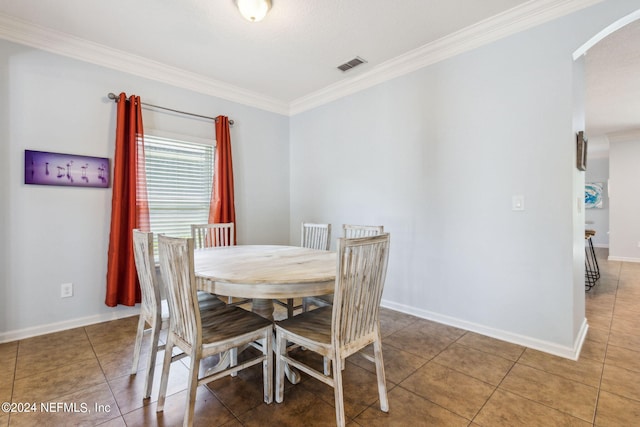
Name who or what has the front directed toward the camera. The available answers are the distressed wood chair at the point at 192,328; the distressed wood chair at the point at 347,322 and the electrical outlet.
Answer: the electrical outlet

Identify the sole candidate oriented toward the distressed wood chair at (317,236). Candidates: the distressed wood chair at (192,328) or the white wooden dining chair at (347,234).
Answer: the distressed wood chair at (192,328)

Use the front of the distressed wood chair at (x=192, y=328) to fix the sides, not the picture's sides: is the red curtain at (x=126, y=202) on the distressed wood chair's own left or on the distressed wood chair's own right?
on the distressed wood chair's own left

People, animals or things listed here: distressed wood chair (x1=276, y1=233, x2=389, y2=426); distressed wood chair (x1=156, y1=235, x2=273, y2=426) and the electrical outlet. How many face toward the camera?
1

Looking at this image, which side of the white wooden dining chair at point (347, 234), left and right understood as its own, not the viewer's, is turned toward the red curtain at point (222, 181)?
right

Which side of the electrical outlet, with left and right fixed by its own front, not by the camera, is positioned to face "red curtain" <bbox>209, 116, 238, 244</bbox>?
left

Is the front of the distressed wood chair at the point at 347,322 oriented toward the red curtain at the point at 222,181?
yes

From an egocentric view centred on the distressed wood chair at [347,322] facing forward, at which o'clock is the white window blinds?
The white window blinds is roughly at 12 o'clock from the distressed wood chair.

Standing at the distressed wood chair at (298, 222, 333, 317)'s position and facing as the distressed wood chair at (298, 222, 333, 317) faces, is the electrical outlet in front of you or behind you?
in front

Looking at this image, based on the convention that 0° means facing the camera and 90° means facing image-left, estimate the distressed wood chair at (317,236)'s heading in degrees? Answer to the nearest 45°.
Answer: approximately 45°

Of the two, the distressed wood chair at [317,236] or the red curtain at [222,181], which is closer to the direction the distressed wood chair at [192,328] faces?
the distressed wood chair

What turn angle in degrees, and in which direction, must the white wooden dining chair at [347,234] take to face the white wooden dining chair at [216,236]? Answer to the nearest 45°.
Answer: approximately 90° to its right

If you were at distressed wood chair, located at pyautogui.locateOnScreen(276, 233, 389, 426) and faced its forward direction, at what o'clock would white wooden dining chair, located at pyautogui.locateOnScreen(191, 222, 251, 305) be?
The white wooden dining chair is roughly at 12 o'clock from the distressed wood chair.

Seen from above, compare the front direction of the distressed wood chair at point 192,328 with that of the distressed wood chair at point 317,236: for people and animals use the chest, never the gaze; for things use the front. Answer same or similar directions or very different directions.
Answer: very different directions

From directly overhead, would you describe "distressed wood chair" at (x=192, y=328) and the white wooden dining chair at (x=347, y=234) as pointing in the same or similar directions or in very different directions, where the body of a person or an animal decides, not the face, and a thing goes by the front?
very different directions
